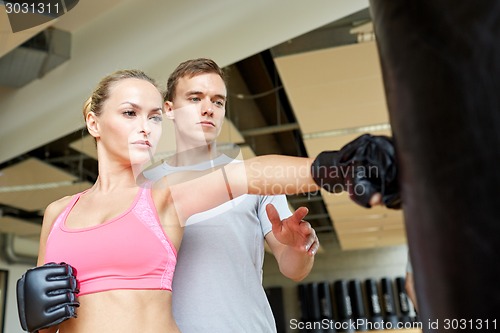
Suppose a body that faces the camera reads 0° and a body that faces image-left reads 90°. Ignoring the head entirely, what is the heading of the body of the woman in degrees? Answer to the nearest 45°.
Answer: approximately 0°
